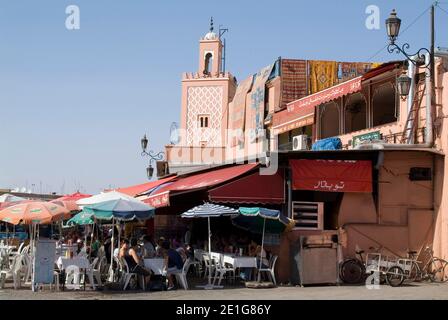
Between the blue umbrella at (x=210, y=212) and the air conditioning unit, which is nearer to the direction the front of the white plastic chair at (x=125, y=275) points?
the blue umbrella

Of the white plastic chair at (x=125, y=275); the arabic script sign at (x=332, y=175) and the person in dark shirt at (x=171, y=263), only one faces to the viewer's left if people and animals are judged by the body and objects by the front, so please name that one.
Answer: the person in dark shirt

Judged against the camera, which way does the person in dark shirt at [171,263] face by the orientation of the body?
to the viewer's left

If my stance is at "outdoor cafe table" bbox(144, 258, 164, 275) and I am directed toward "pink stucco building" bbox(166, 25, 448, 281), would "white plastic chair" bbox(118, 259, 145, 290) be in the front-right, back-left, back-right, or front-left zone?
back-left

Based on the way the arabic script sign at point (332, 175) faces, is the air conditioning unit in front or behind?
behind

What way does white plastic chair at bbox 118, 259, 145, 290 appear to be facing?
to the viewer's right

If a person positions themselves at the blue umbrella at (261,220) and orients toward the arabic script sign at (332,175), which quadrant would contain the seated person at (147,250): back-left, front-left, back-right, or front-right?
back-left
